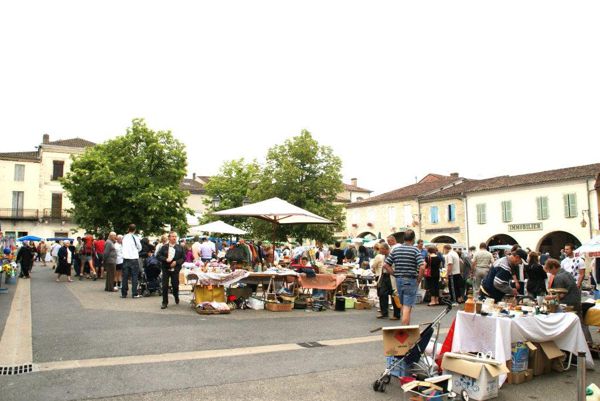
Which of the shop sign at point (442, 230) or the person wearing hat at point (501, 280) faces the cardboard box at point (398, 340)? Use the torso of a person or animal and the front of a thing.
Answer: the shop sign

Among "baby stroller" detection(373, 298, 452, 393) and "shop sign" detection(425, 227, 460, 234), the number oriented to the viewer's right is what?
0

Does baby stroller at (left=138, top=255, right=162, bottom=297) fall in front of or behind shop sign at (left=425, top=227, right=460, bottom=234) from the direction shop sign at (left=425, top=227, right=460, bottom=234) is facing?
in front

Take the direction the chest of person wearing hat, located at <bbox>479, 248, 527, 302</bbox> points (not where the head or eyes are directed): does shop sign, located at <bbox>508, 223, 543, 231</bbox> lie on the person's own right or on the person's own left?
on the person's own left

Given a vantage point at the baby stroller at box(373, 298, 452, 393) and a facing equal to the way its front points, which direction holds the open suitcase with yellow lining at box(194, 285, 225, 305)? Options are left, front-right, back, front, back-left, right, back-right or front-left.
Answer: right

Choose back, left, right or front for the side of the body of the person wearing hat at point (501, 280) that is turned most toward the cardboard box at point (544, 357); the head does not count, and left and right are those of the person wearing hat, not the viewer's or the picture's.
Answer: right

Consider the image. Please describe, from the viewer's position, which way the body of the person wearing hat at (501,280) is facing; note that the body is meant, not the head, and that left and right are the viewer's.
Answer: facing to the right of the viewer

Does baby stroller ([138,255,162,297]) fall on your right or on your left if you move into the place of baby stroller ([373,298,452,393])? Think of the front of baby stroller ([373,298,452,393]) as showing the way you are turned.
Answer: on your right

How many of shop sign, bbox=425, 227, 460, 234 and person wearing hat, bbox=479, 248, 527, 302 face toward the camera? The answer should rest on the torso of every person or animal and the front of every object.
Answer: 1

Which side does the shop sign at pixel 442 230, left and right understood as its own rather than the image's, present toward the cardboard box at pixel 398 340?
front
